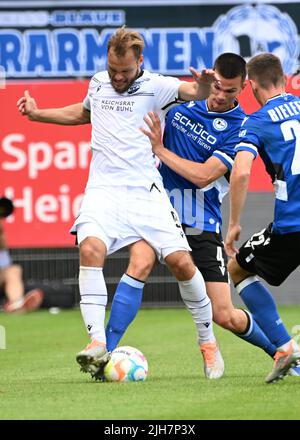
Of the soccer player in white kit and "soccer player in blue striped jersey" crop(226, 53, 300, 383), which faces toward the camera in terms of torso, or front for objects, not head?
the soccer player in white kit

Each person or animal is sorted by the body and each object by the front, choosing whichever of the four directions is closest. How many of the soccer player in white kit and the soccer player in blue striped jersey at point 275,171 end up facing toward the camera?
1

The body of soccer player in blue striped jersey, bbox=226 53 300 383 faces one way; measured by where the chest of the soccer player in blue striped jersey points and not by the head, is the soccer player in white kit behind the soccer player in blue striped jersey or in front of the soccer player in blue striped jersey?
in front

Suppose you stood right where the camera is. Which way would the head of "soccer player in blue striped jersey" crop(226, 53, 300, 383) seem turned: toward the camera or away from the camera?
away from the camera

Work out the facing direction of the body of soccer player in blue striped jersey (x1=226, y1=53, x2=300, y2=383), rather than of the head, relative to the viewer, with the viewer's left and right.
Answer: facing away from the viewer and to the left of the viewer

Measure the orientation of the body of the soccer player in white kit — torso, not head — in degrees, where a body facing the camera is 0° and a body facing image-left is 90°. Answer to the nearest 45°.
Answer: approximately 0°
